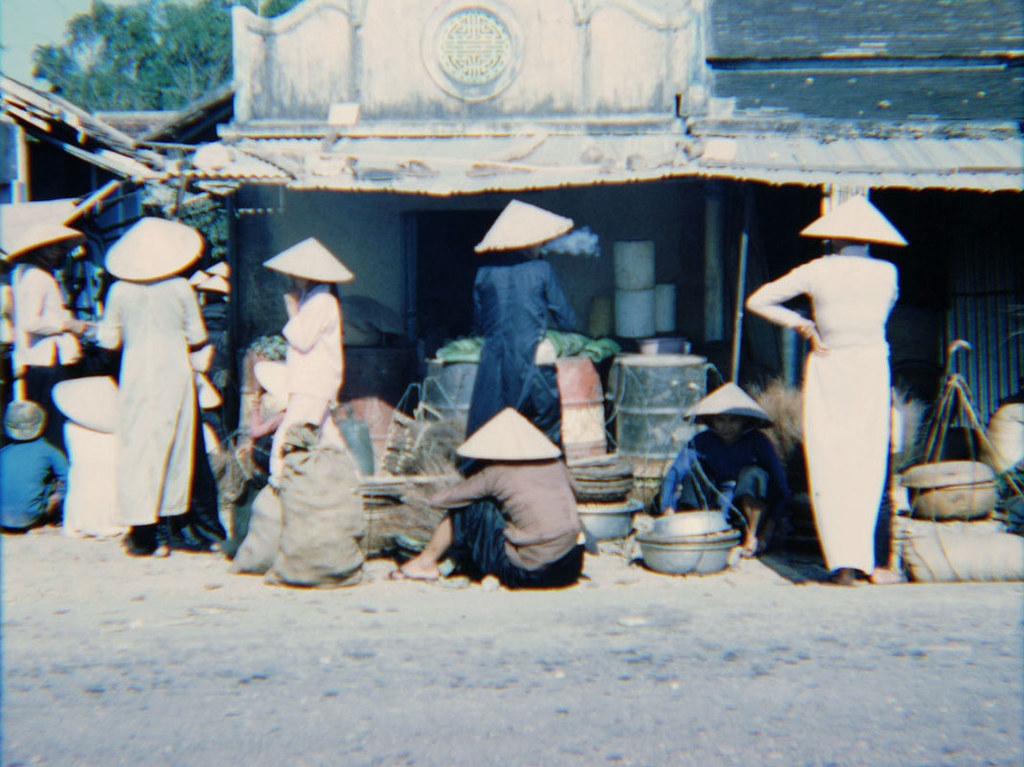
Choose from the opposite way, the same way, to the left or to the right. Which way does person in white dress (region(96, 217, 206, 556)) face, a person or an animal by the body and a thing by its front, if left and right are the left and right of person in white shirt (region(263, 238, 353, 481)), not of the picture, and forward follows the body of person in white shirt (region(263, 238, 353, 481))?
to the right

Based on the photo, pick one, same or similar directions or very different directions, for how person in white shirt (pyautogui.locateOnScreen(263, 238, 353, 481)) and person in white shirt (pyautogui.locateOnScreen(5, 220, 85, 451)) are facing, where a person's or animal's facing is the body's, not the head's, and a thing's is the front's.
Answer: very different directions

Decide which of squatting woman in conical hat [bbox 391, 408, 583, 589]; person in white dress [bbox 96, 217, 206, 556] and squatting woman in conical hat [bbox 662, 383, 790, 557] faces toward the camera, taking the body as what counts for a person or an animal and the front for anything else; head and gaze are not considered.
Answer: squatting woman in conical hat [bbox 662, 383, 790, 557]

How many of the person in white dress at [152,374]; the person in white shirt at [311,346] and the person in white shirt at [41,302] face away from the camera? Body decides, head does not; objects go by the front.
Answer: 1

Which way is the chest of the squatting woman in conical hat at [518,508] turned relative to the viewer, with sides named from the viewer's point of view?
facing away from the viewer and to the left of the viewer

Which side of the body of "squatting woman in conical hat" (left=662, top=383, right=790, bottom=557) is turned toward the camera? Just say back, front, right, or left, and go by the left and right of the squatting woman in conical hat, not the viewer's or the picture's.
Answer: front

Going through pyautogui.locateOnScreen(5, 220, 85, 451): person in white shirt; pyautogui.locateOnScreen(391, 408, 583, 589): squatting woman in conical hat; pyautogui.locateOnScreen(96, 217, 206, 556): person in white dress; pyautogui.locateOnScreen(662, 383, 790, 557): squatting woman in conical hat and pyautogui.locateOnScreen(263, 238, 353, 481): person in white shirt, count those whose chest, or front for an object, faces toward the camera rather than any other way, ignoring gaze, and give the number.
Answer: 1

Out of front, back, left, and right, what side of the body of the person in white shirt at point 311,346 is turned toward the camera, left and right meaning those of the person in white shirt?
left

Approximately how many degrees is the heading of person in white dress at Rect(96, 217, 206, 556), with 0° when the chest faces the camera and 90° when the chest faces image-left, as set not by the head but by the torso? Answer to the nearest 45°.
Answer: approximately 180°

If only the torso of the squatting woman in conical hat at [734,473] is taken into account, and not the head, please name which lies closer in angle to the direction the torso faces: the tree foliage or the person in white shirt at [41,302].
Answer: the person in white shirt

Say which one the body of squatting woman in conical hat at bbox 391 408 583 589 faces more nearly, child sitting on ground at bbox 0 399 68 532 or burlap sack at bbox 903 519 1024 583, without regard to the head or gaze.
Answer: the child sitting on ground

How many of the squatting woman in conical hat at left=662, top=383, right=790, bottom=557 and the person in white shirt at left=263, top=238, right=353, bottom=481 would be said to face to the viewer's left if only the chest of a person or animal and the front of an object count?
1

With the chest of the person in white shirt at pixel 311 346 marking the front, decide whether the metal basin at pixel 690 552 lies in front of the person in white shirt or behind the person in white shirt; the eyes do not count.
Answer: behind

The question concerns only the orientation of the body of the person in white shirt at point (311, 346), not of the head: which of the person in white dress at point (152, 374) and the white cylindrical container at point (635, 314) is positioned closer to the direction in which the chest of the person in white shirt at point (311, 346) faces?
the person in white dress

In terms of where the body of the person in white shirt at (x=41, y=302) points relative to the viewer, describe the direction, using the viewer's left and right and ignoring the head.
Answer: facing to the right of the viewer

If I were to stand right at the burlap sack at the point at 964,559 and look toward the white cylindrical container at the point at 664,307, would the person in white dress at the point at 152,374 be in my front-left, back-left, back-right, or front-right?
front-left

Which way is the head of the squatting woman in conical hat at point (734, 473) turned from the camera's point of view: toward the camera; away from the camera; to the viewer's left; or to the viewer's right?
toward the camera
